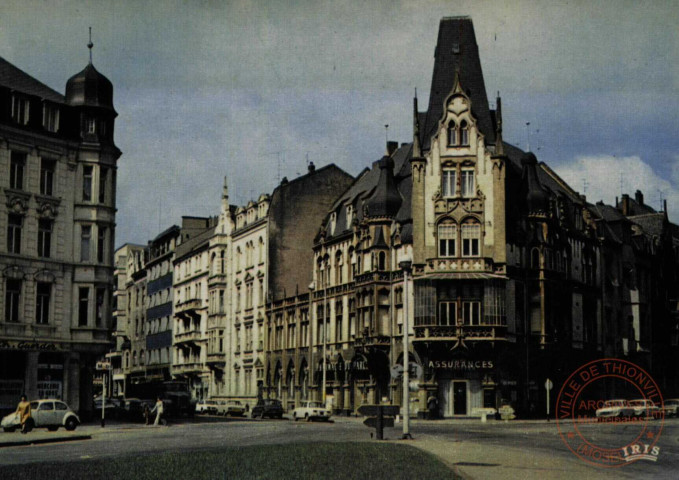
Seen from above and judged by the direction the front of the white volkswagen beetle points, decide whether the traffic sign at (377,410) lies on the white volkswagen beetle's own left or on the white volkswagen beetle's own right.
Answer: on the white volkswagen beetle's own left
